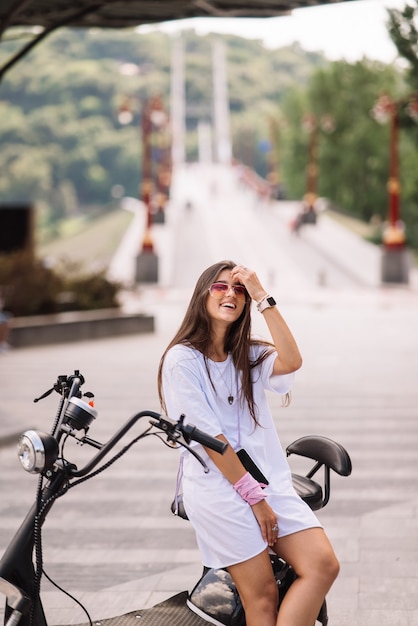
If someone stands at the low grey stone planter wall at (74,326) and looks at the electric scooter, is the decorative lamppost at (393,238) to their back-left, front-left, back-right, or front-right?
back-left

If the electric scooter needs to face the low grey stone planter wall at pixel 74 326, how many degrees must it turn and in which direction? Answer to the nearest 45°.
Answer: approximately 135° to its right

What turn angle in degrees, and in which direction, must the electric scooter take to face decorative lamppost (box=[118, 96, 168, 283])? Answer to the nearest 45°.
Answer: approximately 135° to its right

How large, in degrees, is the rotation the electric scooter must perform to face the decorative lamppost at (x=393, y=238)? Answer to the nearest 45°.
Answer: approximately 135° to its right

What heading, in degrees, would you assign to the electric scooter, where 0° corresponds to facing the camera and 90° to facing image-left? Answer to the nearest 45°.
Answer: approximately 45°
